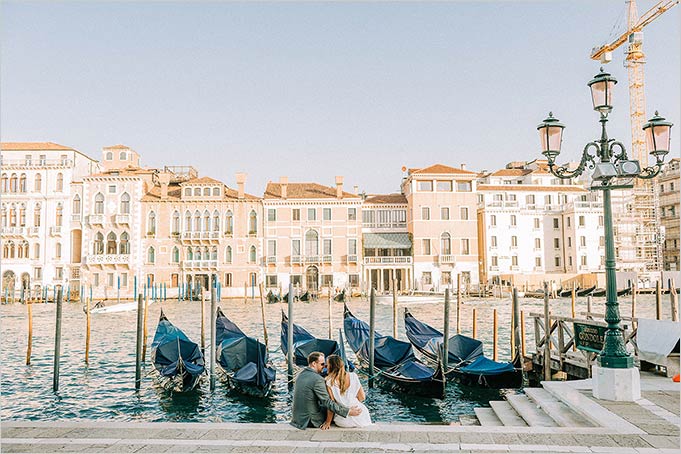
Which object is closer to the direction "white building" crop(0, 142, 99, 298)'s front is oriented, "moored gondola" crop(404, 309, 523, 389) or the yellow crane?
the moored gondola

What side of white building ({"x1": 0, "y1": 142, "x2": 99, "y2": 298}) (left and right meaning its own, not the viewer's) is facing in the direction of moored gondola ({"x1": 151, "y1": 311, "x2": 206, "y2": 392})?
front

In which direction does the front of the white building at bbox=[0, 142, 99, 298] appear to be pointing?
toward the camera

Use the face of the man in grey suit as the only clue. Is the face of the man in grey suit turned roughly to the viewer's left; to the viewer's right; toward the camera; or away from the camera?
to the viewer's right
